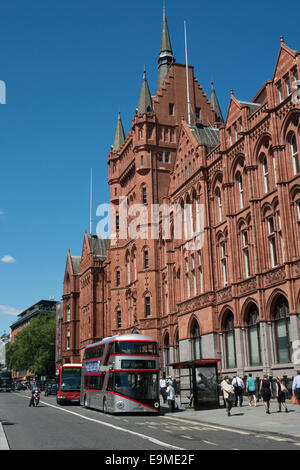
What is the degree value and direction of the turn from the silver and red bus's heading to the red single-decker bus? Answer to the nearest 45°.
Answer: approximately 135° to its left

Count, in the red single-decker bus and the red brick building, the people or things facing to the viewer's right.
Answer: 0

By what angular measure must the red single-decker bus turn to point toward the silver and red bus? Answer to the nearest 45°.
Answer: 0° — it already faces it

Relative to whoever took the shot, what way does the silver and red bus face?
facing the viewer and to the right of the viewer

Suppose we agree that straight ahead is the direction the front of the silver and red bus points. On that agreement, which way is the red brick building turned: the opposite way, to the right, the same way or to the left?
to the right

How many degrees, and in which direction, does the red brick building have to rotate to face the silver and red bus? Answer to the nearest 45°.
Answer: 0° — it already faces it

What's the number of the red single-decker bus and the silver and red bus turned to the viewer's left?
0

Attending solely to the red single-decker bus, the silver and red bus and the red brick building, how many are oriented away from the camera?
0

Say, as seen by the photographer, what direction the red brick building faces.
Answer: facing the viewer and to the left of the viewer

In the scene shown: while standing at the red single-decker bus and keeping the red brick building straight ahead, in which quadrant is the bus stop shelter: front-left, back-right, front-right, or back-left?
front-right

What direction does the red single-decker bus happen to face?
toward the camera
